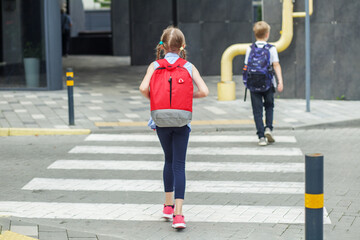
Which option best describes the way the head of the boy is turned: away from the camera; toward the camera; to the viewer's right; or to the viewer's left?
away from the camera

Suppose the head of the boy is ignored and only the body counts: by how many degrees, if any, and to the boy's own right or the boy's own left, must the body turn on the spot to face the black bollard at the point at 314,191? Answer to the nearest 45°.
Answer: approximately 180°

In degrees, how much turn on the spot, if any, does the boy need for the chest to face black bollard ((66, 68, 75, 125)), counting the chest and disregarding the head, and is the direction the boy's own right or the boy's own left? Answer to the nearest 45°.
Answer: approximately 45° to the boy's own left

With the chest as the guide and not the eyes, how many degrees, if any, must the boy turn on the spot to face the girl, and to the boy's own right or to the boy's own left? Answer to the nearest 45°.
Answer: approximately 180°

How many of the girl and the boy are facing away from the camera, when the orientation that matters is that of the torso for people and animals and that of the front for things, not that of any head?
2

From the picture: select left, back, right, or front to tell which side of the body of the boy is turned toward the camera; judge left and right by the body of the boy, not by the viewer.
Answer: back

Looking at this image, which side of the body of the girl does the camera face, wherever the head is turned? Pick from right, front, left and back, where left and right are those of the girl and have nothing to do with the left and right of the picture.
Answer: back

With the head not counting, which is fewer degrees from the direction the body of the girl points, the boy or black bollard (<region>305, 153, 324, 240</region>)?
the boy

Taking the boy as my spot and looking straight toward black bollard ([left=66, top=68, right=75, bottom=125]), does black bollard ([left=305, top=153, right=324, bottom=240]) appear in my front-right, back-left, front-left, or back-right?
back-left

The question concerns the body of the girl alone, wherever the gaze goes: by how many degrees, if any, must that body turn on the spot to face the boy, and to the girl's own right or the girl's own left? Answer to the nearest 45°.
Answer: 0° — they already face them
